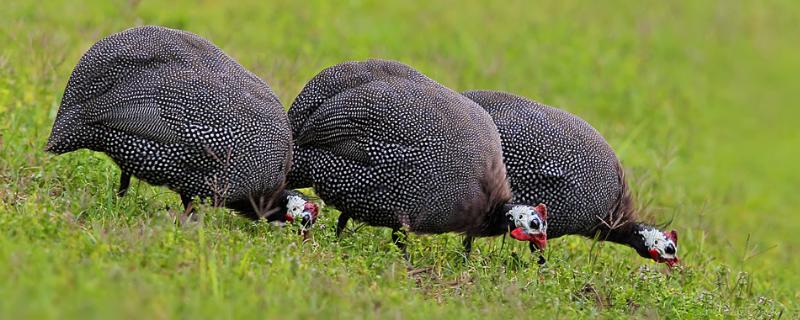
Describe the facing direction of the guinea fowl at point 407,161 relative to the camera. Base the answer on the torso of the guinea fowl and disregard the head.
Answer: to the viewer's right

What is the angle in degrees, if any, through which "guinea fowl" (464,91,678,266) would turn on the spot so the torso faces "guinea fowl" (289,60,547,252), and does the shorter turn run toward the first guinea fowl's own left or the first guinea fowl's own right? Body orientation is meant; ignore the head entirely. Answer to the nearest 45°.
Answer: approximately 135° to the first guinea fowl's own right

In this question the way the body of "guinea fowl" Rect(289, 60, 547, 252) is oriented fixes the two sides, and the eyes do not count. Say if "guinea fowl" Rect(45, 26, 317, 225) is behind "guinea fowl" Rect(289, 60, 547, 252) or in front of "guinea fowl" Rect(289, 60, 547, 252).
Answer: behind

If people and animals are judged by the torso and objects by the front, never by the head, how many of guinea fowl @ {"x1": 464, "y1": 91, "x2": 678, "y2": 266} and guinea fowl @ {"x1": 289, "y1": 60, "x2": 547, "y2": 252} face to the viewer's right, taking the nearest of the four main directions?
2

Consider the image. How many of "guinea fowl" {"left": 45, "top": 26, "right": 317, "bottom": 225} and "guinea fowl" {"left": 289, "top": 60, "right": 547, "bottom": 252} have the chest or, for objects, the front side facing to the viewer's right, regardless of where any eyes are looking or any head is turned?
2

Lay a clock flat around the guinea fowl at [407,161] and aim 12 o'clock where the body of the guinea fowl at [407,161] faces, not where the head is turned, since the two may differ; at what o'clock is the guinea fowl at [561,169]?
the guinea fowl at [561,169] is roughly at 11 o'clock from the guinea fowl at [407,161].

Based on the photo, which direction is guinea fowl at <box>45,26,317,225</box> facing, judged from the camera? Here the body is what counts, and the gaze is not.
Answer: to the viewer's right

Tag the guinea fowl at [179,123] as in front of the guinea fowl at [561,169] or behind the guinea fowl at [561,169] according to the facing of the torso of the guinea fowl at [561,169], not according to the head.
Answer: behind

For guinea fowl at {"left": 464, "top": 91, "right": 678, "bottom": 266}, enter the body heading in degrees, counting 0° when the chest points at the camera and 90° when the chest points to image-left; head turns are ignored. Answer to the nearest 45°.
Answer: approximately 270°
